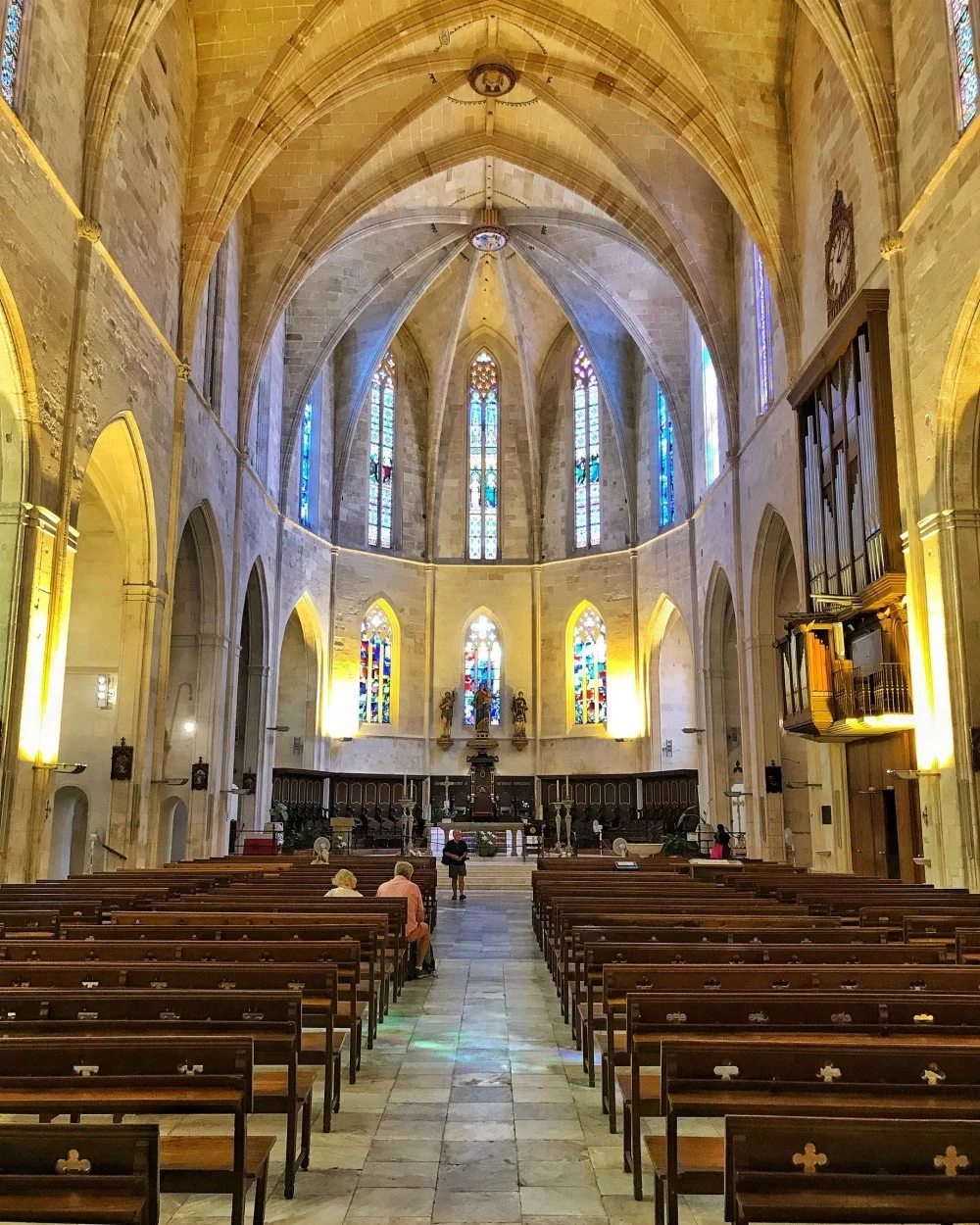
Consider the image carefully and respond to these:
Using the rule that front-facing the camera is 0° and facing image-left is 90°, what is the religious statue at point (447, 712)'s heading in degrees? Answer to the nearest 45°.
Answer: approximately 0°

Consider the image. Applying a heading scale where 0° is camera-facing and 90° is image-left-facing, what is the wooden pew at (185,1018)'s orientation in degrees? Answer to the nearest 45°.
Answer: approximately 180°

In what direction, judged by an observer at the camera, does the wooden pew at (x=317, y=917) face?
facing away from the viewer

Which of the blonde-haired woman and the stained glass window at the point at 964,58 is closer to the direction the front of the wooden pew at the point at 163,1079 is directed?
the blonde-haired woman

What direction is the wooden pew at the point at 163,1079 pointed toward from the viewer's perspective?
away from the camera

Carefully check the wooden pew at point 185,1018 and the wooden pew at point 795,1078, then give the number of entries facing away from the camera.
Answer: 2

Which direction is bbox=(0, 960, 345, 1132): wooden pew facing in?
away from the camera

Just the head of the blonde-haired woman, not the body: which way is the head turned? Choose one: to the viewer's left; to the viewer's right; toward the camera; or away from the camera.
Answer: away from the camera

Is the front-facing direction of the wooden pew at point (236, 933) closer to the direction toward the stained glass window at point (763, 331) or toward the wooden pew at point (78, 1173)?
the stained glass window

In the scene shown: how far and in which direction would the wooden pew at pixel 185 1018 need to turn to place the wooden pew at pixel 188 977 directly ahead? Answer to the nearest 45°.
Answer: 0° — it already faces it

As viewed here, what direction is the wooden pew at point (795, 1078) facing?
away from the camera

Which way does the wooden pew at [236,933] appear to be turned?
away from the camera

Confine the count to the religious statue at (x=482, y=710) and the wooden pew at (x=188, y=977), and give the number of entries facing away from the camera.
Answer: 1

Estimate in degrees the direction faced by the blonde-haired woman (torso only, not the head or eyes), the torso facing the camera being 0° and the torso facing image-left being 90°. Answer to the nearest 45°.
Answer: approximately 180°

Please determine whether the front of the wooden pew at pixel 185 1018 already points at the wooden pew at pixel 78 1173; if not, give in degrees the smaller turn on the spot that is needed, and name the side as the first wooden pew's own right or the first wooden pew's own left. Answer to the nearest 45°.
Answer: approximately 180°

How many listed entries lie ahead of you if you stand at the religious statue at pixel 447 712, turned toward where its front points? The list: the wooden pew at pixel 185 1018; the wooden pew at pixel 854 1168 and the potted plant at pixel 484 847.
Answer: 3

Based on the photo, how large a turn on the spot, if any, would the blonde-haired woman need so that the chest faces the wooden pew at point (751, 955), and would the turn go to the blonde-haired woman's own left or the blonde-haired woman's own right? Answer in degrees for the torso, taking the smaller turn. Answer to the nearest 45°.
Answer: approximately 135° to the blonde-haired woman's own right
